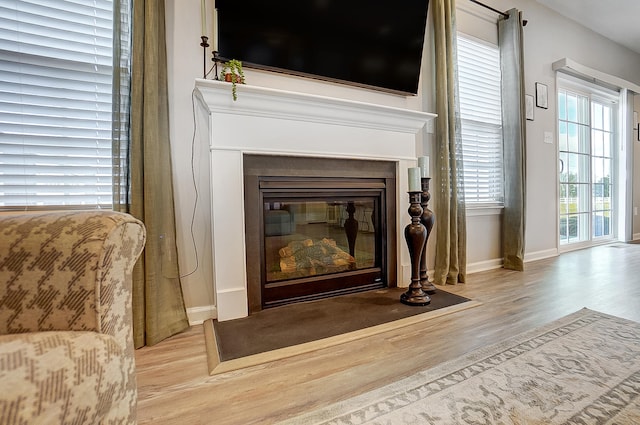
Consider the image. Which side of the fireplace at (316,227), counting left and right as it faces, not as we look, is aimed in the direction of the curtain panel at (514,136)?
left

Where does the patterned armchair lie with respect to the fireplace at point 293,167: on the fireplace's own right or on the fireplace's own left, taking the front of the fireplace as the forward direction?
on the fireplace's own right

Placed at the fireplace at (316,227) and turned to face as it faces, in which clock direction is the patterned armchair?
The patterned armchair is roughly at 2 o'clock from the fireplace.

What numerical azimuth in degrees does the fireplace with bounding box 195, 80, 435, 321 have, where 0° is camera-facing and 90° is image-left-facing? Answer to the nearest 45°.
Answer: approximately 315°

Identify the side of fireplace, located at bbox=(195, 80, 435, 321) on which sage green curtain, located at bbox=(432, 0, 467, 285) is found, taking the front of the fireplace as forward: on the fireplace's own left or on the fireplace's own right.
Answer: on the fireplace's own left
